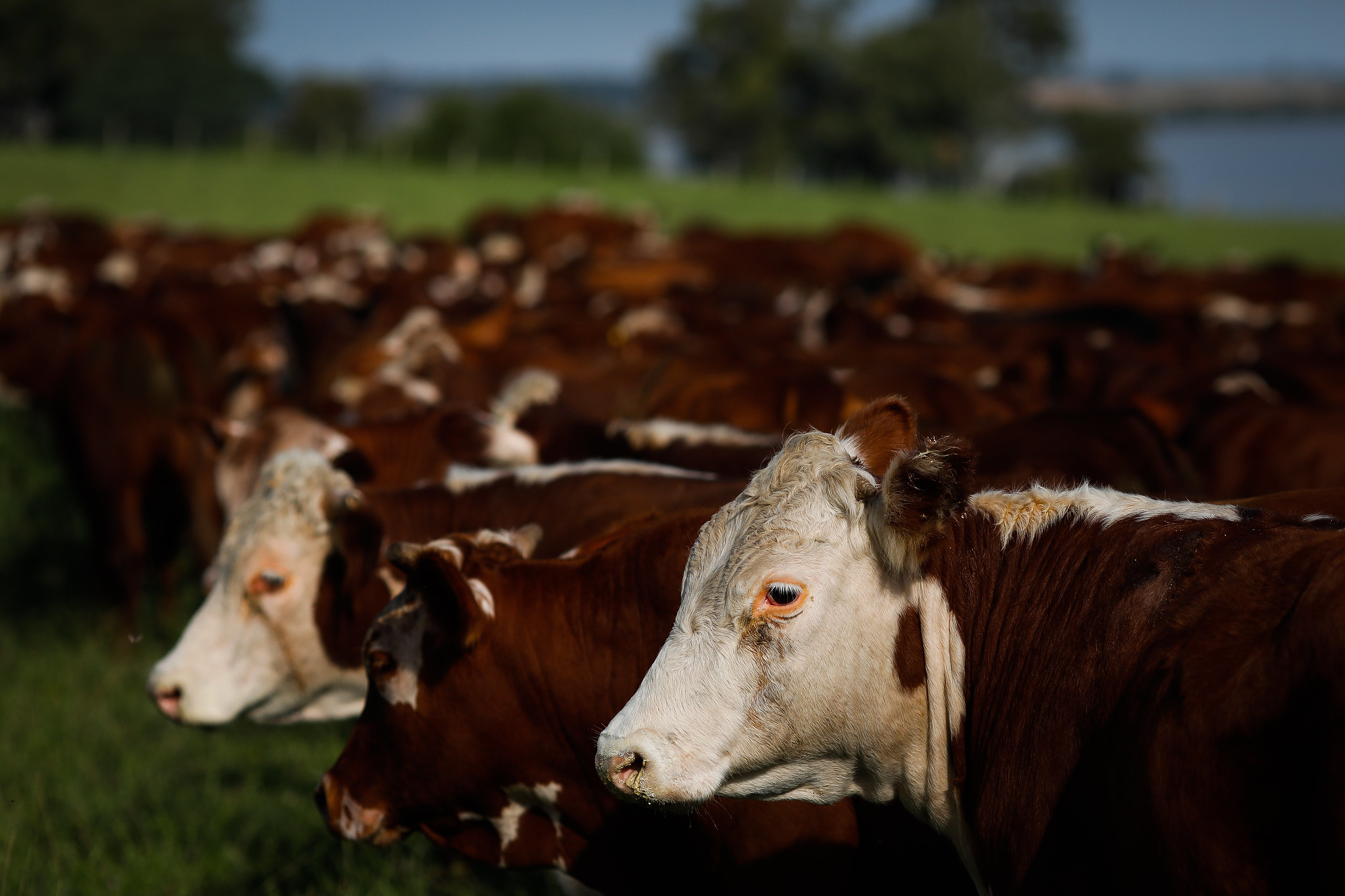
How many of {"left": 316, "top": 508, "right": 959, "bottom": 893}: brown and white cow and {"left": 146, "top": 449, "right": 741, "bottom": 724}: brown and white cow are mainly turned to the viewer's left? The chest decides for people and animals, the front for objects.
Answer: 2

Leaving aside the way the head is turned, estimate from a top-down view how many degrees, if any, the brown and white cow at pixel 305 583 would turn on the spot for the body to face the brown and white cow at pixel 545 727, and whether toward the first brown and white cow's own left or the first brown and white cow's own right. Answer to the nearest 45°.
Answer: approximately 135° to the first brown and white cow's own left

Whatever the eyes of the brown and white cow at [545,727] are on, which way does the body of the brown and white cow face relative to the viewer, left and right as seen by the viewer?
facing to the left of the viewer

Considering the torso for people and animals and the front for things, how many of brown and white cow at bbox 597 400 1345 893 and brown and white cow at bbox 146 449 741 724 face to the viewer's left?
2

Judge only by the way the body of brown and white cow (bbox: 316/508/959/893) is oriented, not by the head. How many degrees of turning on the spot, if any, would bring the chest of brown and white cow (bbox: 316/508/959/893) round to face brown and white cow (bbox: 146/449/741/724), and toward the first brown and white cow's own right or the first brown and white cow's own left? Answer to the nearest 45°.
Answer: approximately 45° to the first brown and white cow's own right

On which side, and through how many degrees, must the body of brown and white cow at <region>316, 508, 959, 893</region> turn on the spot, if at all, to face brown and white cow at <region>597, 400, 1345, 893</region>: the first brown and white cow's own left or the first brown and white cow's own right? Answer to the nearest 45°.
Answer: approximately 135° to the first brown and white cow's own left

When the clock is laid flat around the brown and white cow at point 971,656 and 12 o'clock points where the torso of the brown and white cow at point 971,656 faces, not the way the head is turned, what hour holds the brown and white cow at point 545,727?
the brown and white cow at point 545,727 is roughly at 1 o'clock from the brown and white cow at point 971,656.

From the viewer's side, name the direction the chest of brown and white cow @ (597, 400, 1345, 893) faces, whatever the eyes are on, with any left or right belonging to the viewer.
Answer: facing to the left of the viewer

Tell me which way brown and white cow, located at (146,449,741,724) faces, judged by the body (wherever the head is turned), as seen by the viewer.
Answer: to the viewer's left
